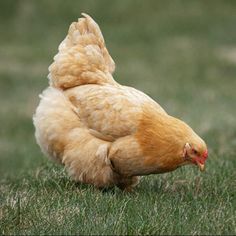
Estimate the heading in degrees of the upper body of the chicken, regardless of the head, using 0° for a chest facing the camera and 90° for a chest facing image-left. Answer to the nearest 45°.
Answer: approximately 270°
